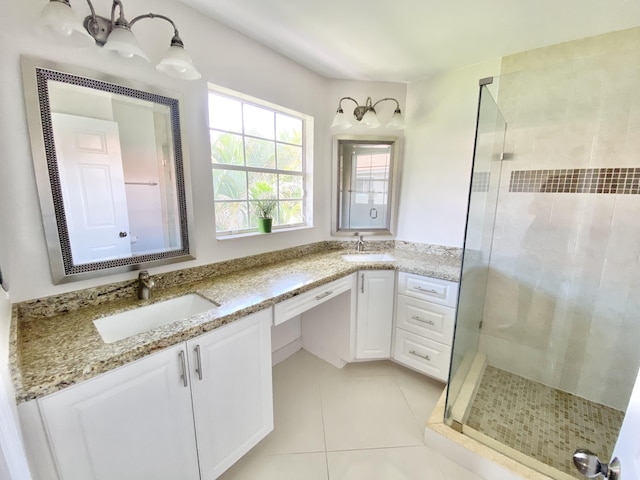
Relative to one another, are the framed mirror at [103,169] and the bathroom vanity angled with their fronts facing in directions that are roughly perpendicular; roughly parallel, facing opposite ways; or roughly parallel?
roughly parallel

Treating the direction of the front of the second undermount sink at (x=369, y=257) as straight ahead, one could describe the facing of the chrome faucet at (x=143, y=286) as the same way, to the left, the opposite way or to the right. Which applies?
to the left

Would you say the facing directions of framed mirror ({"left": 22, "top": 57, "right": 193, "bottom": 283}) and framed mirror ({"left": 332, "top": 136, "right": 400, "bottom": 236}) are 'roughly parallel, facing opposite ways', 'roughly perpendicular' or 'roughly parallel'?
roughly perpendicular

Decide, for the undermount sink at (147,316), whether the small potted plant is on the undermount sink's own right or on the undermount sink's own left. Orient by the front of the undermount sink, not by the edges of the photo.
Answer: on the undermount sink's own left

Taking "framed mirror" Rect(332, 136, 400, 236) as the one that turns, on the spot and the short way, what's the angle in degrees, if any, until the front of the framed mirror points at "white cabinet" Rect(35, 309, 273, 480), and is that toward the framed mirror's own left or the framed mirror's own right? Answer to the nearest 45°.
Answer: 0° — it already faces it

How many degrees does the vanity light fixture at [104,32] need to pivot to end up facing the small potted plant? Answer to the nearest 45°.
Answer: approximately 90° to its left

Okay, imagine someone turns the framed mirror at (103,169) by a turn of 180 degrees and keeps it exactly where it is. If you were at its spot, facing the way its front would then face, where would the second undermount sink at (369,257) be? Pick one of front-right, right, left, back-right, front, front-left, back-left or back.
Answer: back-right

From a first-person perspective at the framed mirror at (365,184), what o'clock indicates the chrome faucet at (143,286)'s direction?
The chrome faucet is roughly at 1 o'clock from the framed mirror.

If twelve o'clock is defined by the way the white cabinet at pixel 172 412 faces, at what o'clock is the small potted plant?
The small potted plant is roughly at 9 o'clock from the white cabinet.

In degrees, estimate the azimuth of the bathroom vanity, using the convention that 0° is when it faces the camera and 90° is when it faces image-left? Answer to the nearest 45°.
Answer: approximately 315°

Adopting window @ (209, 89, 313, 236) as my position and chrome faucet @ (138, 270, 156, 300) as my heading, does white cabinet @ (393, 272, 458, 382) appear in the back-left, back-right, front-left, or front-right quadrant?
back-left

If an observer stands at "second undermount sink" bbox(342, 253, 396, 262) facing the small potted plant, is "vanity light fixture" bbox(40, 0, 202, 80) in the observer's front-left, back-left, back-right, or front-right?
front-left

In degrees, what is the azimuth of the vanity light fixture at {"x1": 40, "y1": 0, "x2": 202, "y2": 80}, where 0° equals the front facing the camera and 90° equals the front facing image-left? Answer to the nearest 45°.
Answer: approximately 315°

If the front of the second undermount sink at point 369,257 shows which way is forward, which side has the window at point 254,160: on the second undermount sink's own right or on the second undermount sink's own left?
on the second undermount sink's own right

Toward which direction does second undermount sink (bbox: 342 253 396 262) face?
toward the camera

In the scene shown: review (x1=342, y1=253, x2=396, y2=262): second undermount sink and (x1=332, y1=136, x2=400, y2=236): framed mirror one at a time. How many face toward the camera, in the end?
2
